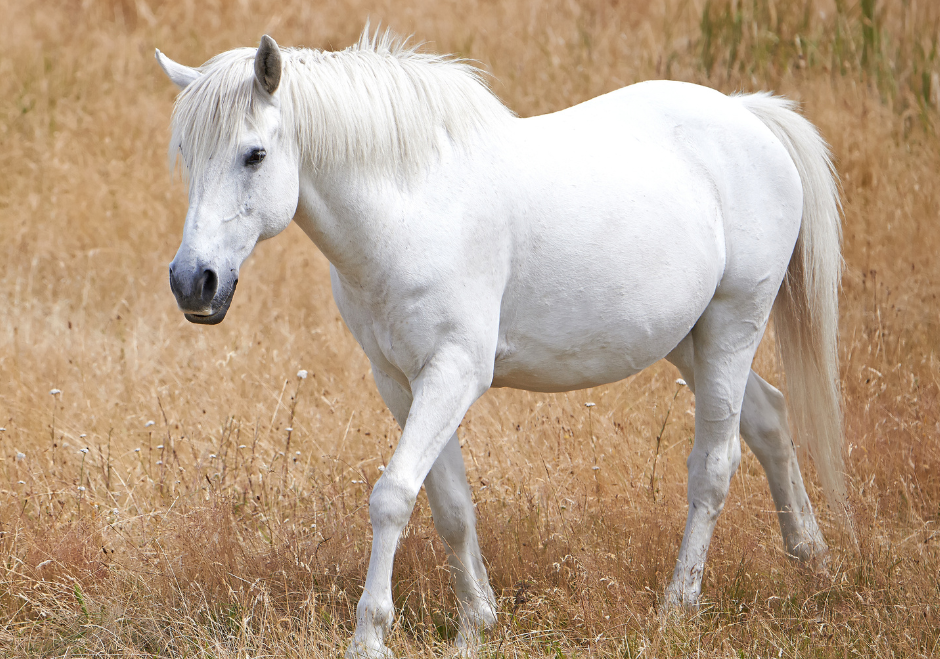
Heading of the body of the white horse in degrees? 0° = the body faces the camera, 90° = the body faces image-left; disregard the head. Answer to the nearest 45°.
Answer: approximately 45°
